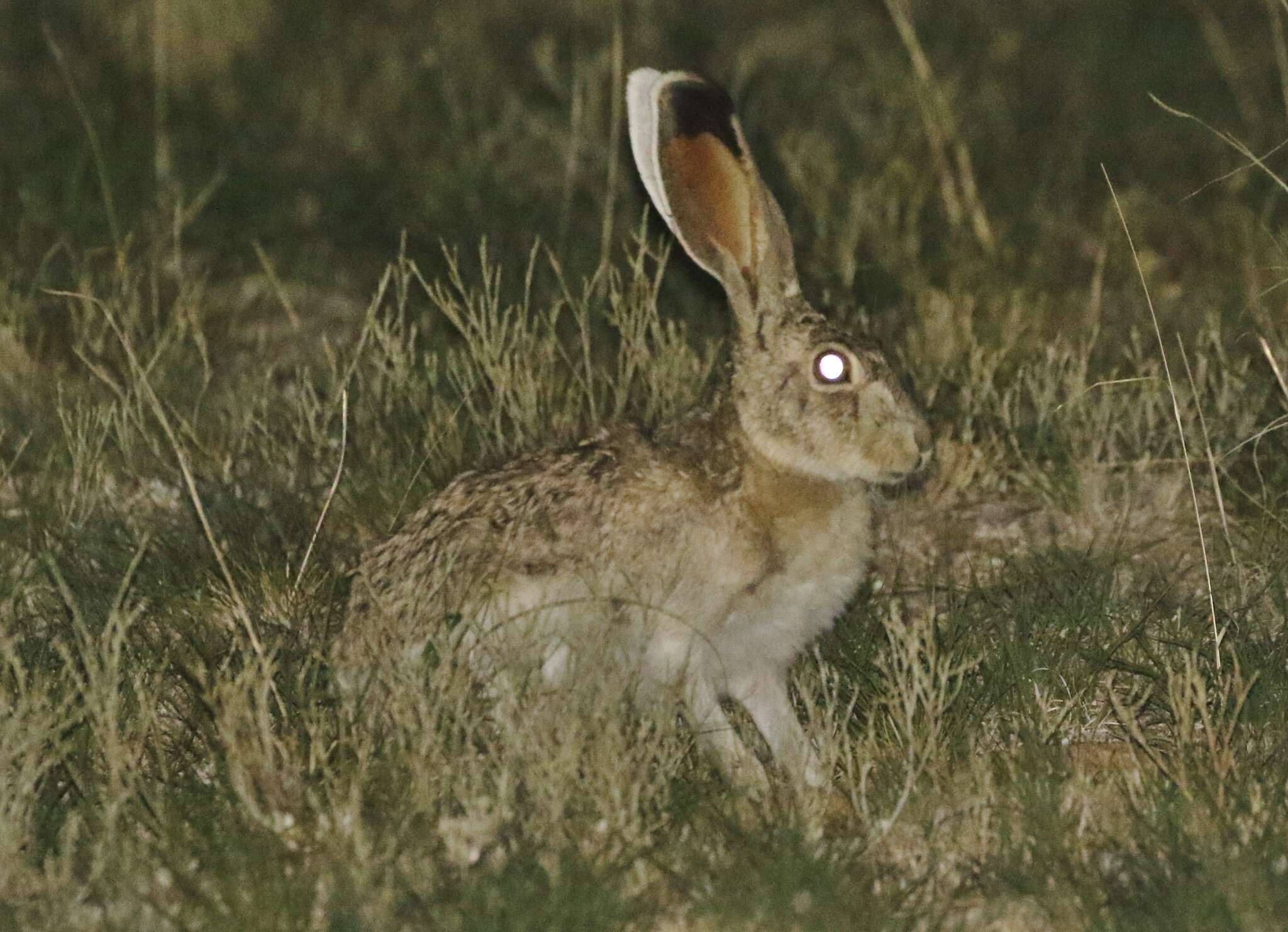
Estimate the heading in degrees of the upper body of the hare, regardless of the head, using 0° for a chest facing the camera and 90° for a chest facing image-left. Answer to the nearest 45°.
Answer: approximately 270°
